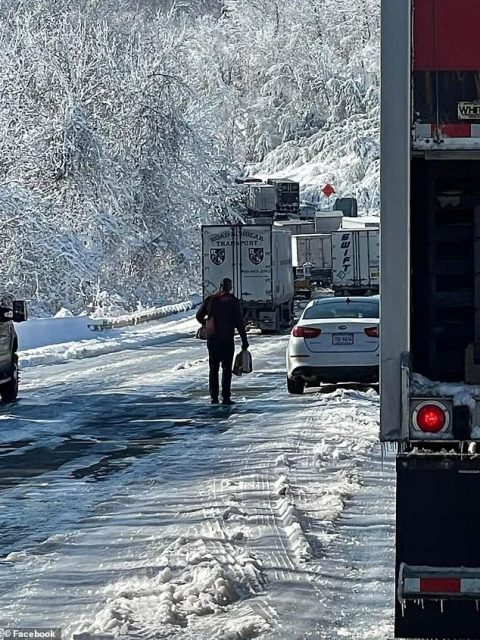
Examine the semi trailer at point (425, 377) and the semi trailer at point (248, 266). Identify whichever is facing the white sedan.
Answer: the semi trailer at point (425, 377)

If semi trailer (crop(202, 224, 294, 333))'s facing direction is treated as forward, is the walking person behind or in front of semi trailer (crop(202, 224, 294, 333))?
behind

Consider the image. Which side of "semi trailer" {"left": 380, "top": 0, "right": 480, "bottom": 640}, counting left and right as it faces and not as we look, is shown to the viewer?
back

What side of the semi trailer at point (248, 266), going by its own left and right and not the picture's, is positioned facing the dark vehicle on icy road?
back

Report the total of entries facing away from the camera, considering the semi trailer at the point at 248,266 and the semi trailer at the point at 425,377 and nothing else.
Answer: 2

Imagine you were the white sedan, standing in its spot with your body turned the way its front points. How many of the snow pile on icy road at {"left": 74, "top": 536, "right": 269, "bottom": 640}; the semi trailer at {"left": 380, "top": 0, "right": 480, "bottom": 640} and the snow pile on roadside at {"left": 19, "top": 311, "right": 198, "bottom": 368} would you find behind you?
2

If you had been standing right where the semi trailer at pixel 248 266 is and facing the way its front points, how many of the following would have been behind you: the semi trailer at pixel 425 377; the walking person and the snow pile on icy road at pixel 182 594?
3

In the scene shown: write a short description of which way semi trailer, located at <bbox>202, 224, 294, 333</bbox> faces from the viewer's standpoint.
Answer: facing away from the viewer

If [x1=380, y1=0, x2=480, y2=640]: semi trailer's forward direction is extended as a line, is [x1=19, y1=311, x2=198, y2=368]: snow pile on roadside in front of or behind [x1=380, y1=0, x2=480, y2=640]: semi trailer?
in front

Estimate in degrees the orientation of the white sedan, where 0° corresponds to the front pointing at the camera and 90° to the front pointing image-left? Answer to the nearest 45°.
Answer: approximately 180°

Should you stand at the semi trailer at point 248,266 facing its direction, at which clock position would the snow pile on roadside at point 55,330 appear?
The snow pile on roadside is roughly at 8 o'clock from the semi trailer.

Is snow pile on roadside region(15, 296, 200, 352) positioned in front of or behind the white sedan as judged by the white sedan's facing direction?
in front

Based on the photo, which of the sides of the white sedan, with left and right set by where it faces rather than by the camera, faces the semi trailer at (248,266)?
front
